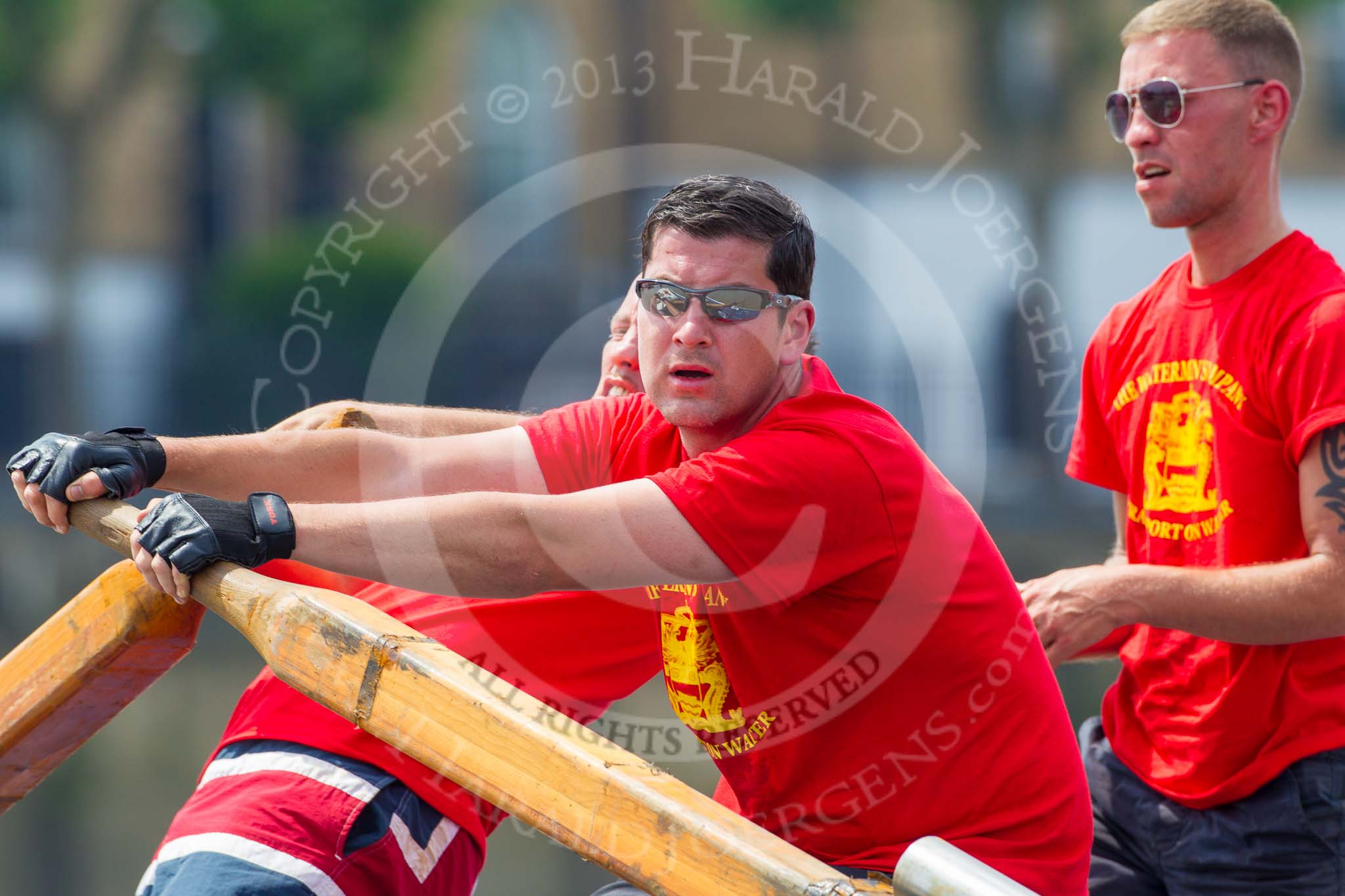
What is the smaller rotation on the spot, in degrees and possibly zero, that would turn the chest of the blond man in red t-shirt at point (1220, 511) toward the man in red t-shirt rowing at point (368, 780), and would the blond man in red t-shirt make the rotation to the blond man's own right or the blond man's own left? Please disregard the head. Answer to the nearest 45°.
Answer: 0° — they already face them

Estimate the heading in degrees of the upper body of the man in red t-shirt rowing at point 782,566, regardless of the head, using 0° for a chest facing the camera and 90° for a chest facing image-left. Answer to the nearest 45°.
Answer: approximately 45°

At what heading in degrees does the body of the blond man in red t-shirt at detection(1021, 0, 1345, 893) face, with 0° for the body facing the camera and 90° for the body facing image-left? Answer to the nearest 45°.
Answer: approximately 45°

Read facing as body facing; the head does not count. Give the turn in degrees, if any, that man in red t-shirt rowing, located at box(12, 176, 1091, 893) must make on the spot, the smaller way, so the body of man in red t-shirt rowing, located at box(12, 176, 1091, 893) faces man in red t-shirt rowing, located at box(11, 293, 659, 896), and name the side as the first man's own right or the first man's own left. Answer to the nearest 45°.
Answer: approximately 90° to the first man's own right

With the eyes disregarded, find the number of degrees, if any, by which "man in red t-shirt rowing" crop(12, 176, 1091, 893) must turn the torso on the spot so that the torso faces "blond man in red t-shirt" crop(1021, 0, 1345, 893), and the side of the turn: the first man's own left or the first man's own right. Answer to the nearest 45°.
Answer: approximately 180°

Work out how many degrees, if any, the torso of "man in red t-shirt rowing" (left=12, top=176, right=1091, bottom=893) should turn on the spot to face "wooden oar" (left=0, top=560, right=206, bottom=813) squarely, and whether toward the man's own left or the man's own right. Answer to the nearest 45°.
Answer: approximately 90° to the man's own right

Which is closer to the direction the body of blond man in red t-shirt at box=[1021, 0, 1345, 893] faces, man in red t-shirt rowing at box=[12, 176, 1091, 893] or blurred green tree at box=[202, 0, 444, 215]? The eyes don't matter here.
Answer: the man in red t-shirt rowing

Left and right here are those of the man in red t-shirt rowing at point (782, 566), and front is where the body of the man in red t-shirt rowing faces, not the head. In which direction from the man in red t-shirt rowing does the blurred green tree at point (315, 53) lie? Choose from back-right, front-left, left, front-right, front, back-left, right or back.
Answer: back-right
